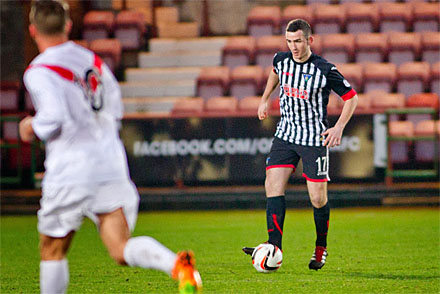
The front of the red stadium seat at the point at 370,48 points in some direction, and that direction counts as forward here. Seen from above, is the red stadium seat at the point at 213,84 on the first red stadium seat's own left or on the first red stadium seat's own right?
on the first red stadium seat's own right

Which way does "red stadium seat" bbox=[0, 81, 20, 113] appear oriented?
toward the camera

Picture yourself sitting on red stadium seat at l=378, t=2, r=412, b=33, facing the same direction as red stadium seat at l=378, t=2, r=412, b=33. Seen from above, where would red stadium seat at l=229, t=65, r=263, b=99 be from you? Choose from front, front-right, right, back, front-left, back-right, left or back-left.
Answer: front-right

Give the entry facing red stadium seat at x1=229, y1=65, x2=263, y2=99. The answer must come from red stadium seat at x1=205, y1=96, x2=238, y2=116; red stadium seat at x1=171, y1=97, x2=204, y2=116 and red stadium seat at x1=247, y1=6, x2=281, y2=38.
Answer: red stadium seat at x1=247, y1=6, x2=281, y2=38

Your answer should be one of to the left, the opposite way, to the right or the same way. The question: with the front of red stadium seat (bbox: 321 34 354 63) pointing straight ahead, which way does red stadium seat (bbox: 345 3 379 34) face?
the same way

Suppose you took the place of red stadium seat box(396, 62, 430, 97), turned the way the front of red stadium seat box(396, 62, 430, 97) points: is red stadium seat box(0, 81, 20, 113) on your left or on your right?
on your right

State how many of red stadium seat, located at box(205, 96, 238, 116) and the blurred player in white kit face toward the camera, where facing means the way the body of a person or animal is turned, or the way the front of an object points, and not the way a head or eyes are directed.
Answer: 1

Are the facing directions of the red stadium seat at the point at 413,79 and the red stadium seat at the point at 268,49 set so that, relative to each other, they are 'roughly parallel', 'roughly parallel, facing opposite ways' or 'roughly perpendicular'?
roughly parallel

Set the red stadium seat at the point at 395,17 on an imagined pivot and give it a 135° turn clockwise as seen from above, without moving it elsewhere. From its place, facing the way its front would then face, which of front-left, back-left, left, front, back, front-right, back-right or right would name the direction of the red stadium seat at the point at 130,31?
front-left

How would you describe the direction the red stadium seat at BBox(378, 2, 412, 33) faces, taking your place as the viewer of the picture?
facing the viewer

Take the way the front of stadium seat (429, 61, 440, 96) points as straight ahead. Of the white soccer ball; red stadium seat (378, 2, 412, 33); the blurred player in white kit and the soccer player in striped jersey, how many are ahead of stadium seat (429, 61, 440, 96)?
3

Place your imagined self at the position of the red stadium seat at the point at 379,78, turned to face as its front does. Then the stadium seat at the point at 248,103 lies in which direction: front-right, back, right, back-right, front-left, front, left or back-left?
front-right

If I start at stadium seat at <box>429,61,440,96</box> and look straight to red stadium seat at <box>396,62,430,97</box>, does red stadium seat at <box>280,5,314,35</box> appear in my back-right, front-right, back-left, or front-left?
front-right

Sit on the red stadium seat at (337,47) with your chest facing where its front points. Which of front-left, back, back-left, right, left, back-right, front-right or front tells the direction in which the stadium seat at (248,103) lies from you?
front-right

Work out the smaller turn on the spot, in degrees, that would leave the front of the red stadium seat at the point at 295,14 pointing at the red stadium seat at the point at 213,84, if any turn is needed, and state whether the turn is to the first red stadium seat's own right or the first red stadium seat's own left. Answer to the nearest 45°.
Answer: approximately 45° to the first red stadium seat's own right

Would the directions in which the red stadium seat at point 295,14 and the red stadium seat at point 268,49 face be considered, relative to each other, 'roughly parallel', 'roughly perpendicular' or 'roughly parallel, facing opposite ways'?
roughly parallel

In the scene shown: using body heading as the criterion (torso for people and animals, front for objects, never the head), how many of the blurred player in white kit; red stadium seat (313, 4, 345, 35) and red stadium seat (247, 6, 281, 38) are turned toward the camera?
2

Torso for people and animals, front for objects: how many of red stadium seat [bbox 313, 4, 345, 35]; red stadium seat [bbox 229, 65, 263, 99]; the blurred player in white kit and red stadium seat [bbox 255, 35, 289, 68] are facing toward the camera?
3

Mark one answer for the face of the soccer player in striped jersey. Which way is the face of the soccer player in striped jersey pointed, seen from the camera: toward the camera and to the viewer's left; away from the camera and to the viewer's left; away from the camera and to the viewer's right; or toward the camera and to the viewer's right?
toward the camera and to the viewer's left
